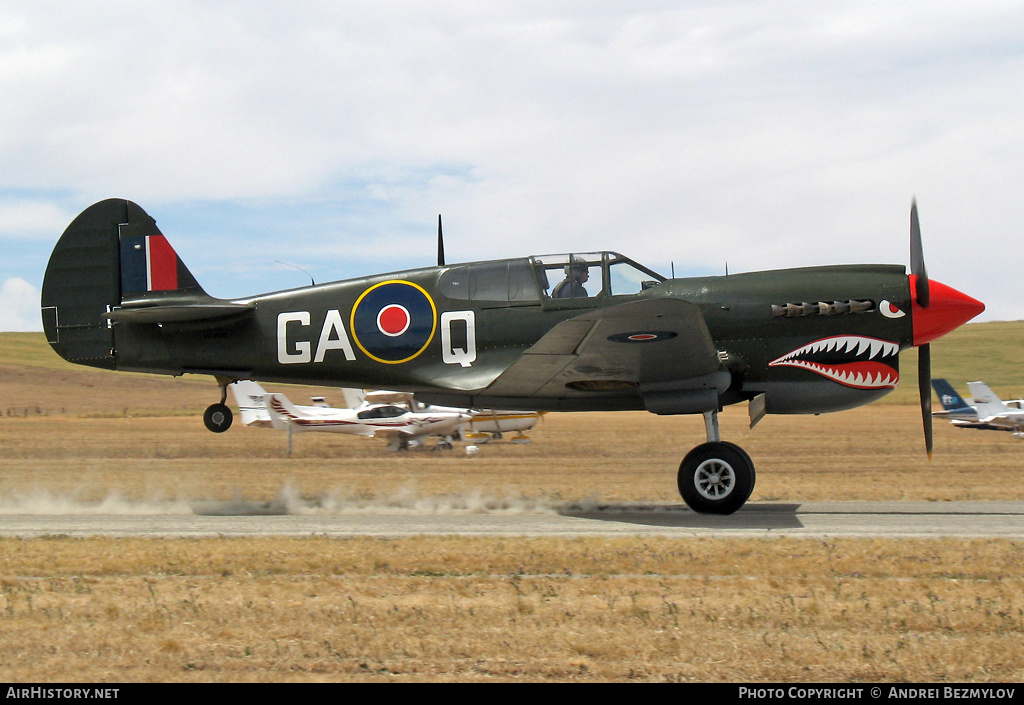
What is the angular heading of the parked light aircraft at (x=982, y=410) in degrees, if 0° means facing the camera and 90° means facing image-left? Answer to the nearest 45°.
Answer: approximately 270°

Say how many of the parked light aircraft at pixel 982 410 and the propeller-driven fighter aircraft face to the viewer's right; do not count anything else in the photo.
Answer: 2

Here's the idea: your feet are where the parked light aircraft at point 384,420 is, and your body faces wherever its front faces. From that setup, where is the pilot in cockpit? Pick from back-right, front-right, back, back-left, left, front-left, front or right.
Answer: right

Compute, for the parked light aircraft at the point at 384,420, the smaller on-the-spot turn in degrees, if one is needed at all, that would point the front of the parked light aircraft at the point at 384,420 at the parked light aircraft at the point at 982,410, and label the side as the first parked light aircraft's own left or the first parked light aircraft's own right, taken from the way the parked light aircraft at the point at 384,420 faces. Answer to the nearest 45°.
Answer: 0° — it already faces it

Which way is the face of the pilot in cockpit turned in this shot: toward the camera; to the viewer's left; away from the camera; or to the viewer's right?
to the viewer's right

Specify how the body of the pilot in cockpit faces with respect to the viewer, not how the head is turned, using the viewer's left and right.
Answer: facing to the right of the viewer

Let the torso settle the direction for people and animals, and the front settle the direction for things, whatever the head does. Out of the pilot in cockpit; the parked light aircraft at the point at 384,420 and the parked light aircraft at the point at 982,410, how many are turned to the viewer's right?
3

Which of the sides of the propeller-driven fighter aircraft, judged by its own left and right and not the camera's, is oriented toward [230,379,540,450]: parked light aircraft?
left

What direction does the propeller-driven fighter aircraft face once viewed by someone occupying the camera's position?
facing to the right of the viewer

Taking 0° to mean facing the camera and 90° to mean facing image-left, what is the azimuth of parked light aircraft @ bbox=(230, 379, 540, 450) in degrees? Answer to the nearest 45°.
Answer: approximately 270°

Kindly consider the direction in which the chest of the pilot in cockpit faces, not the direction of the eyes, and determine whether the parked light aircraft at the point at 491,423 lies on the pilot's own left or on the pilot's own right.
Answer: on the pilot's own left

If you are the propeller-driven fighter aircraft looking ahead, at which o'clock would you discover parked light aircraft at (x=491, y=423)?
The parked light aircraft is roughly at 9 o'clock from the propeller-driven fighter aircraft.

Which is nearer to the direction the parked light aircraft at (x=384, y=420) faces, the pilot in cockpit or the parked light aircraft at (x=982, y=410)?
the parked light aircraft

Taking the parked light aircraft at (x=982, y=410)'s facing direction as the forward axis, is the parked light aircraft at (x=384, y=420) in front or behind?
behind
